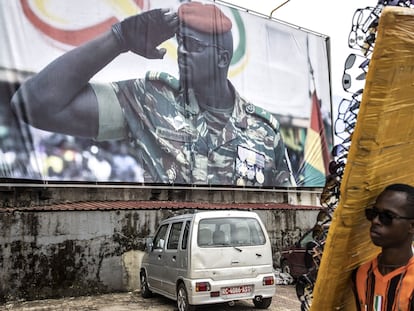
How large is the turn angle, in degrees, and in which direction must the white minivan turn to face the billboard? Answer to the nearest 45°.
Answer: approximately 45° to its right

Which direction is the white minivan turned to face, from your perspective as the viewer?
facing away from the viewer and to the left of the viewer

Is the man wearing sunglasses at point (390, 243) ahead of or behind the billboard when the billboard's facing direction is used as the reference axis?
ahead

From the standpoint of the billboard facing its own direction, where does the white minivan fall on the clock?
The white minivan is roughly at 1 o'clock from the billboard.

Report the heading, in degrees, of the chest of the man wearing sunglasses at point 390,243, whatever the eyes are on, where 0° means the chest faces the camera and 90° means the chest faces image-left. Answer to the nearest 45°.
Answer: approximately 45°

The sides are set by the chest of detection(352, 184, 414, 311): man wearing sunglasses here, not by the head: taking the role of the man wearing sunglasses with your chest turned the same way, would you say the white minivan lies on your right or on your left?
on your right

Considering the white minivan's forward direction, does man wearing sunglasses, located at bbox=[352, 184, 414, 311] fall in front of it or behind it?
behind
